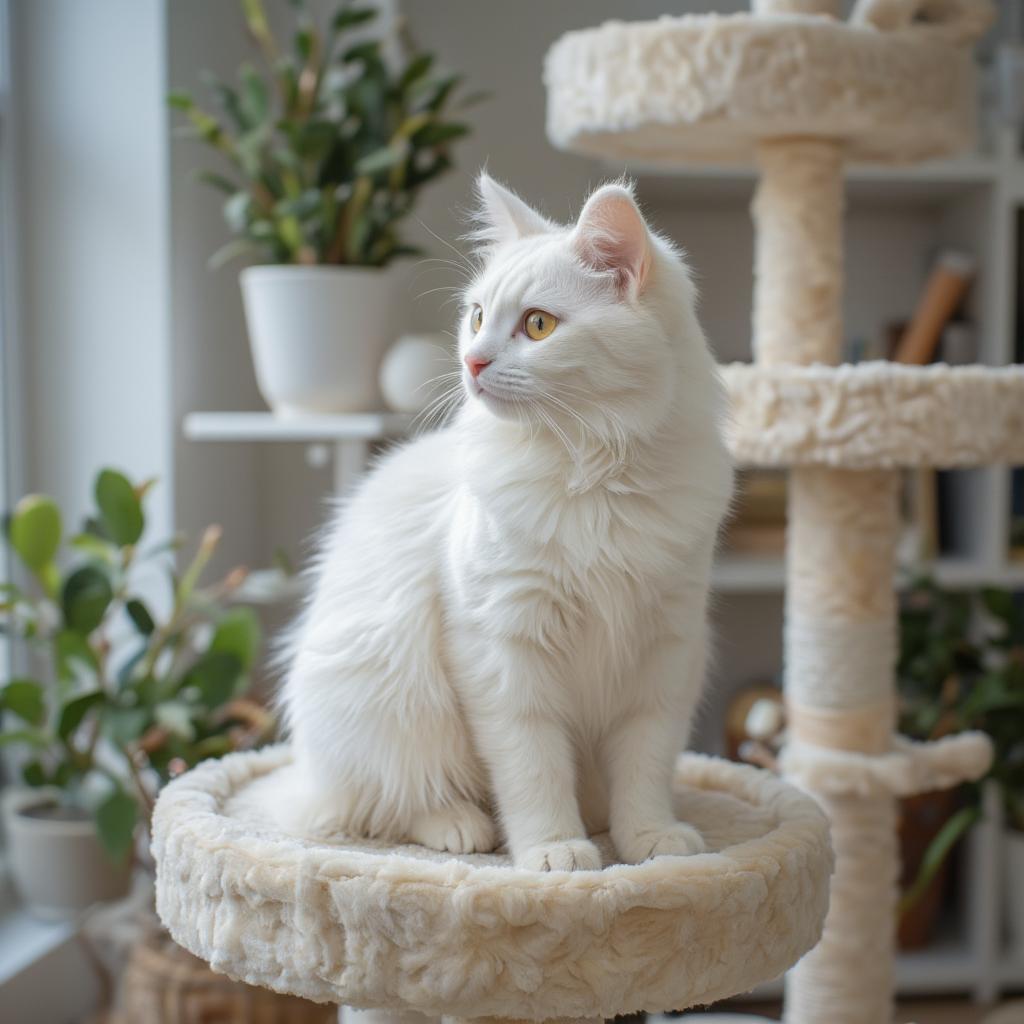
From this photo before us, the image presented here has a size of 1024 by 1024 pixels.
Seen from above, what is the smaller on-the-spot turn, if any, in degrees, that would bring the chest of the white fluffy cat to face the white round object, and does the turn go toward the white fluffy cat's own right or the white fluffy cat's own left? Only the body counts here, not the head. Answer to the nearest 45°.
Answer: approximately 135° to the white fluffy cat's own left

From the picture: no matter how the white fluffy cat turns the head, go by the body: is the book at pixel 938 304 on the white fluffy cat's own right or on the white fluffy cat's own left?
on the white fluffy cat's own left

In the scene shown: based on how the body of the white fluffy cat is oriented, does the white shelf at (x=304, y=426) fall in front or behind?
behind

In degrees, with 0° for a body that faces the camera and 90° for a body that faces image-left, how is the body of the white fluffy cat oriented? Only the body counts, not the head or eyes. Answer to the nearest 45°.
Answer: approximately 315°
